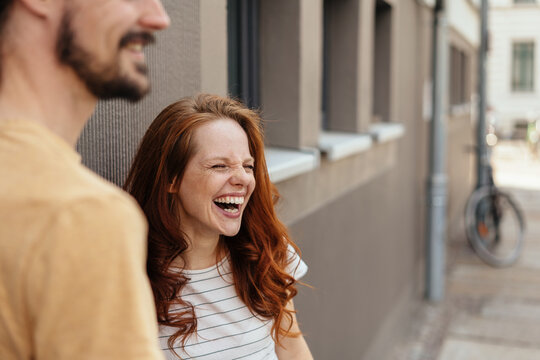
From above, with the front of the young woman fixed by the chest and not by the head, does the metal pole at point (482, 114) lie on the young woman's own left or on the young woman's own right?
on the young woman's own left

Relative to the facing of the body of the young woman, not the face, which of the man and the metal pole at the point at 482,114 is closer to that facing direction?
the man

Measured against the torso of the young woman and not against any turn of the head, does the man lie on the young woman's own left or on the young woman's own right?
on the young woman's own right

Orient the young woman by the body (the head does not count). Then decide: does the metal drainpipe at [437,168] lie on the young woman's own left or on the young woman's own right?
on the young woman's own left

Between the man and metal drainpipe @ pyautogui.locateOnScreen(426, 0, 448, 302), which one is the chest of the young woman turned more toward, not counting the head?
the man

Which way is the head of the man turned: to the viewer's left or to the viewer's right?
to the viewer's right

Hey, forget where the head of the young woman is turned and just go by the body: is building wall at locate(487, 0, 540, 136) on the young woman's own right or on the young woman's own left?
on the young woman's own left

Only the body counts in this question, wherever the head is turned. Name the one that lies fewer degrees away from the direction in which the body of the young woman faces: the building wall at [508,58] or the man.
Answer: the man
